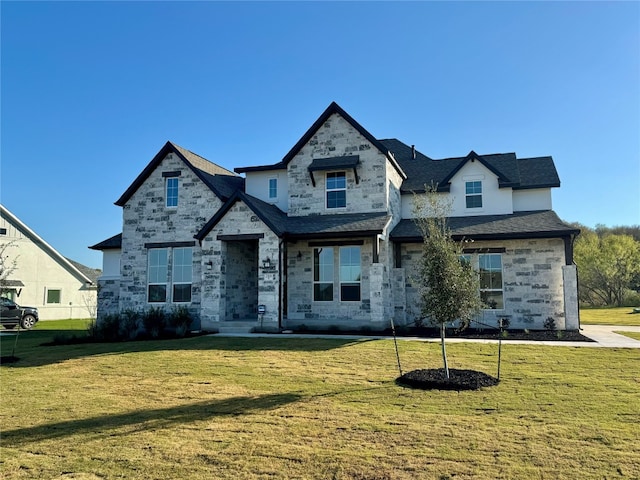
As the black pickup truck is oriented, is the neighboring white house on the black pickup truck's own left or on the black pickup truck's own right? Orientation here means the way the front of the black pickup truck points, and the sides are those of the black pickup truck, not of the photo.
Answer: on the black pickup truck's own left

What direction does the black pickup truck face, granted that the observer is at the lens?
facing to the right of the viewer

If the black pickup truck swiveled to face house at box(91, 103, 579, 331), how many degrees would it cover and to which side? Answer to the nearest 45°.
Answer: approximately 45° to its right

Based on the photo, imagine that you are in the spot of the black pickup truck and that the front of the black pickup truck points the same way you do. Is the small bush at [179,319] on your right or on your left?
on your right

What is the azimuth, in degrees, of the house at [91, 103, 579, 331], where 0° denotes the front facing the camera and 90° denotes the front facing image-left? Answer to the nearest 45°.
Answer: approximately 0°

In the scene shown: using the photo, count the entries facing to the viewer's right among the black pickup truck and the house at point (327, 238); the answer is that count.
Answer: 1

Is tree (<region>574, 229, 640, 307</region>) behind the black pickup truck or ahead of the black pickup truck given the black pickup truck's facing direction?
ahead

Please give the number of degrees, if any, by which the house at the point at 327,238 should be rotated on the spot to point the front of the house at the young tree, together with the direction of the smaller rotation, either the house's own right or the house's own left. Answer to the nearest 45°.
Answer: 0° — it already faces it

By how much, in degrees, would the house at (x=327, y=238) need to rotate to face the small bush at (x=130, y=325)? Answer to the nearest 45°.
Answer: approximately 90° to its right

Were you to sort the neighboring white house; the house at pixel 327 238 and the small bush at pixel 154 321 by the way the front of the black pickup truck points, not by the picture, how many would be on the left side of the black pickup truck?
1
